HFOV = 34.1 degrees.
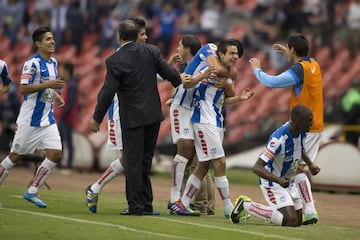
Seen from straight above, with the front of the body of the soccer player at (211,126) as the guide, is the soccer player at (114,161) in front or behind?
behind

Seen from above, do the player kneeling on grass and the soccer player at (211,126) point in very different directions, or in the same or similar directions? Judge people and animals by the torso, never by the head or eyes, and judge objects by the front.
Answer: same or similar directions

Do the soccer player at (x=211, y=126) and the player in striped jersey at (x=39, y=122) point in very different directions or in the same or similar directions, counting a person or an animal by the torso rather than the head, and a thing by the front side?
same or similar directions

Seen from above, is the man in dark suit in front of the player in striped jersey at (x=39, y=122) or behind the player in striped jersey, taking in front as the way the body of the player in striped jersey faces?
in front

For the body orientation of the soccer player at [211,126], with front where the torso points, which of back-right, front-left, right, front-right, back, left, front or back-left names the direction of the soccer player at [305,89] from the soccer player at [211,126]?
front-left

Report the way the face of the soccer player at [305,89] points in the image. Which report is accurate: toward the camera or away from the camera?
away from the camera

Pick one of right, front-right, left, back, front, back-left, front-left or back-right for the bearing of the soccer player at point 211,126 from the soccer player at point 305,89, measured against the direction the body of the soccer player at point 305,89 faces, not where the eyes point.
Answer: front-left

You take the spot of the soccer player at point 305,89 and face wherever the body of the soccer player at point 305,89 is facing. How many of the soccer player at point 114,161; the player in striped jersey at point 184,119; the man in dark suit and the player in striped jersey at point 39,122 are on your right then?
0

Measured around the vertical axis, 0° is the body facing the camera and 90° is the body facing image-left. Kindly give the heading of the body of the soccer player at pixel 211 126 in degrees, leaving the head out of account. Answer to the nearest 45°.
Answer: approximately 315°

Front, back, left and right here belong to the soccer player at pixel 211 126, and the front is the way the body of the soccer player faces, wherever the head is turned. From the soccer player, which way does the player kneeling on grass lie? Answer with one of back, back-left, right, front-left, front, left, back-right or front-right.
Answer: front

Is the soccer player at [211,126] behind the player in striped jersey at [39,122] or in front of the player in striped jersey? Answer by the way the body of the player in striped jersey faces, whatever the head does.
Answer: in front
